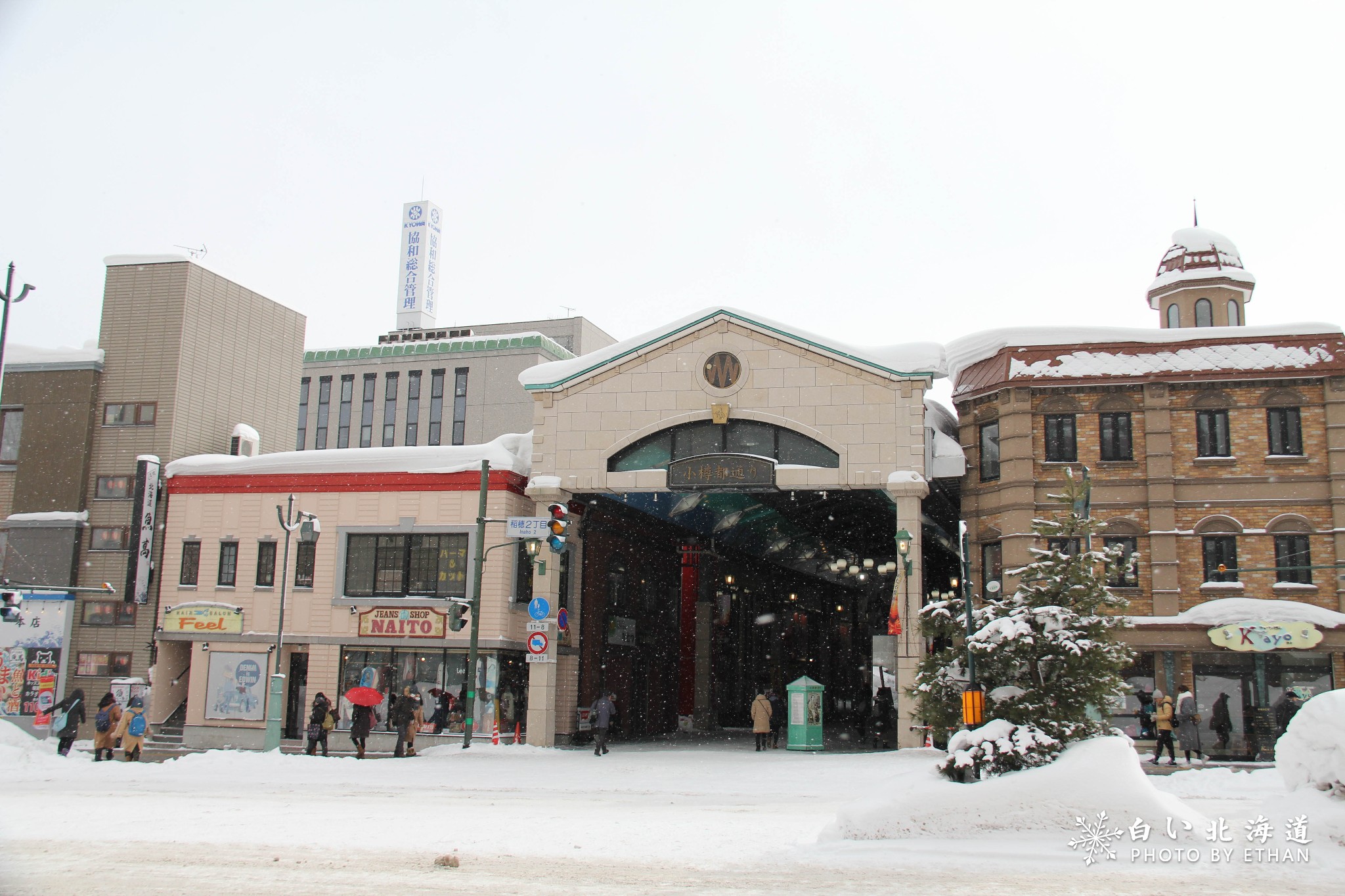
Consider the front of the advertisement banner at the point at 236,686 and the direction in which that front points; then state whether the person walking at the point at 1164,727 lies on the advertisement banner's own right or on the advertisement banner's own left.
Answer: on the advertisement banner's own left

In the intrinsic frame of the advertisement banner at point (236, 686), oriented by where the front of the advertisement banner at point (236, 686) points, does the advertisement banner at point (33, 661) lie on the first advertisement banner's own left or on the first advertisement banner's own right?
on the first advertisement banner's own right

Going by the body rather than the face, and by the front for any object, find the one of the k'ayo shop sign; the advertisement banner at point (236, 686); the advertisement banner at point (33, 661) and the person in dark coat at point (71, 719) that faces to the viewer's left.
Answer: the person in dark coat

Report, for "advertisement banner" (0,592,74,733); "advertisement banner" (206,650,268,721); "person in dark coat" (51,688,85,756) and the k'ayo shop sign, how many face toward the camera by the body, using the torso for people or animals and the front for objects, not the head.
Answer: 3

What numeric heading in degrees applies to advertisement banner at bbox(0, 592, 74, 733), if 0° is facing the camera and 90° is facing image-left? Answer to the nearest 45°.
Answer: approximately 0°

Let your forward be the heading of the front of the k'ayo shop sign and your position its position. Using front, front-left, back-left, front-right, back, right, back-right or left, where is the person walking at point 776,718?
right

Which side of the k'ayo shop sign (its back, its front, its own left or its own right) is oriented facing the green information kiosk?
right

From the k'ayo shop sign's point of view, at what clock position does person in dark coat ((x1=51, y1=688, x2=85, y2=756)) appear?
The person in dark coat is roughly at 2 o'clock from the k'ayo shop sign.

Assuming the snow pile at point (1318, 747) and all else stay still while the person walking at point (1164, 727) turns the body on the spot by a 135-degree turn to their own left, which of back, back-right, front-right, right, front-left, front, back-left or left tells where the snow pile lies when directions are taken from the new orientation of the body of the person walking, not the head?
front-right
